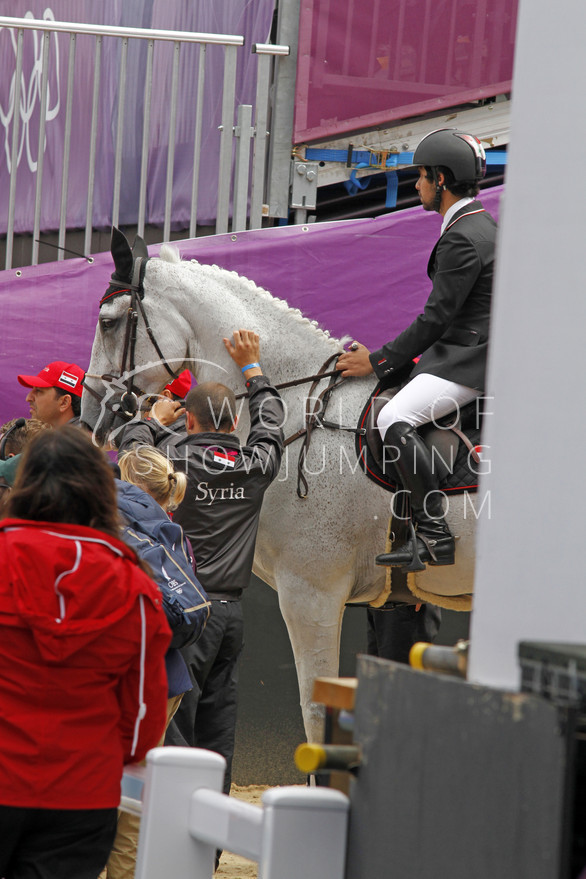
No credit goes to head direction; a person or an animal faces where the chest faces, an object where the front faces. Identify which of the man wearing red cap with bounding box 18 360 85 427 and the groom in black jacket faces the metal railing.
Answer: the groom in black jacket

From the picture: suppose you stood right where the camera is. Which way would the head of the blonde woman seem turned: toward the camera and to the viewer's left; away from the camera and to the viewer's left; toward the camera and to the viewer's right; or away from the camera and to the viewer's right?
away from the camera and to the viewer's left

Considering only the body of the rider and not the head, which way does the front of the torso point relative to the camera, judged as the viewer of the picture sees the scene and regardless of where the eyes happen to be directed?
to the viewer's left

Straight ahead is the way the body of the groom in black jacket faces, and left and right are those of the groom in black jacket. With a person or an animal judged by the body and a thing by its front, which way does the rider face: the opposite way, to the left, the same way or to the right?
to the left

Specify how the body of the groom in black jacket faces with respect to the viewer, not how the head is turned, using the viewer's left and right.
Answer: facing away from the viewer

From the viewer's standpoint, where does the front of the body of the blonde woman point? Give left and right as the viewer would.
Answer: facing away from the viewer and to the left of the viewer

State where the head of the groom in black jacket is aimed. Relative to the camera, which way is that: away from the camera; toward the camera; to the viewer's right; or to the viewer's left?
away from the camera

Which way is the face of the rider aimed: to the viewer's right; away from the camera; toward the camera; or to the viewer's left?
to the viewer's left

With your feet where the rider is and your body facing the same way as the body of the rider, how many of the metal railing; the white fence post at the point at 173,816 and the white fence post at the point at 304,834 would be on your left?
2
